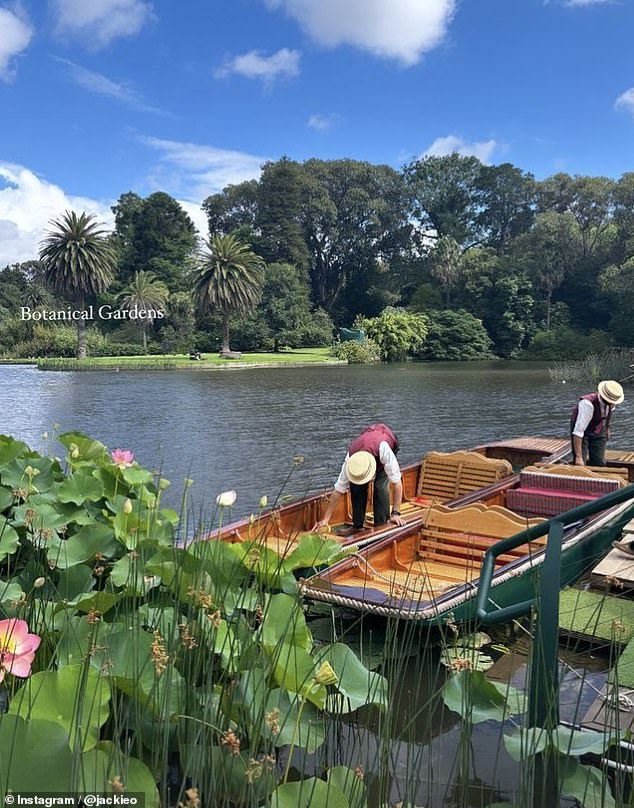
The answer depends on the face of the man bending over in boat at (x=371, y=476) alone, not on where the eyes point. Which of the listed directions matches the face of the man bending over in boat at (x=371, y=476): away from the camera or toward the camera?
toward the camera

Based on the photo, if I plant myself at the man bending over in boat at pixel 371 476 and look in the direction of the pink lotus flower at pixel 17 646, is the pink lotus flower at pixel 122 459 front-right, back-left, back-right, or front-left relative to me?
front-right

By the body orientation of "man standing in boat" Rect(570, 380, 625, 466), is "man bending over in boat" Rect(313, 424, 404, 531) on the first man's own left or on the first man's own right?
on the first man's own right

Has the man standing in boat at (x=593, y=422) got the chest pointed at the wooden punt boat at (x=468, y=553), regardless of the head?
no

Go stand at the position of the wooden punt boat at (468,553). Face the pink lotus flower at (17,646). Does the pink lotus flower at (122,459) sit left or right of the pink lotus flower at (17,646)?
right
